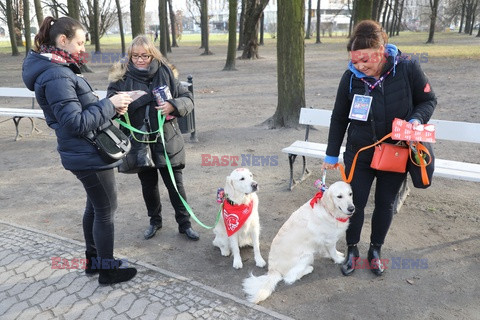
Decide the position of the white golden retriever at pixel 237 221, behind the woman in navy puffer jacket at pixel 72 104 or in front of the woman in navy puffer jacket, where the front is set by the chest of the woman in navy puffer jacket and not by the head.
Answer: in front

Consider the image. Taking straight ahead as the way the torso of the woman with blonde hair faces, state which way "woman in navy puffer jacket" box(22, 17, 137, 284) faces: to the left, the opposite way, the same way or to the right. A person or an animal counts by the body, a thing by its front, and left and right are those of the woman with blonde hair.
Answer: to the left

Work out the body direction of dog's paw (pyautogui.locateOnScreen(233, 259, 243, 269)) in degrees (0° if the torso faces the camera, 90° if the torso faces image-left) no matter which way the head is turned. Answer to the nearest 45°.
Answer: approximately 0°

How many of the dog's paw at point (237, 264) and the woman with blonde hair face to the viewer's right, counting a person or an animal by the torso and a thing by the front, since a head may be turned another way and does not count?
0

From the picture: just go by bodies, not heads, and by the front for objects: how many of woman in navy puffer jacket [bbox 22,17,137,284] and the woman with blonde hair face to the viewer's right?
1

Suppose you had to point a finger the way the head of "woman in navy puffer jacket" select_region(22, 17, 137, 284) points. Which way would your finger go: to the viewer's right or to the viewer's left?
to the viewer's right

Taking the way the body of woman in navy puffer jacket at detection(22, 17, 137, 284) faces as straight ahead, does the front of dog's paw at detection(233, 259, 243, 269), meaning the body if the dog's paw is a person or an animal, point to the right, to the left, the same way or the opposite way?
to the right

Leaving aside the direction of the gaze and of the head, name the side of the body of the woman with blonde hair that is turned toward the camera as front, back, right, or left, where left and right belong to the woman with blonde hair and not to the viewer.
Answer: front

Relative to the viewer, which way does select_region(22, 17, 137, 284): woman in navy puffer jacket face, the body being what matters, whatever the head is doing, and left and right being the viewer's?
facing to the right of the viewer

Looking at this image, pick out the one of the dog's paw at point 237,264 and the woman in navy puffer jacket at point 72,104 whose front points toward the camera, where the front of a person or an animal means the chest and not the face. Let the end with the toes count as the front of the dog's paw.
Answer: the dog's paw
